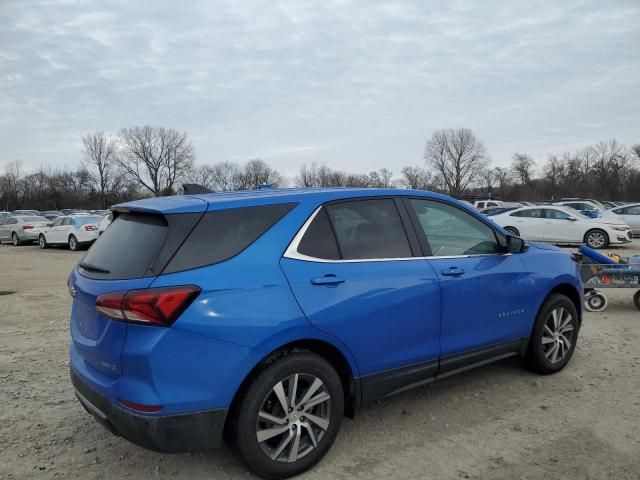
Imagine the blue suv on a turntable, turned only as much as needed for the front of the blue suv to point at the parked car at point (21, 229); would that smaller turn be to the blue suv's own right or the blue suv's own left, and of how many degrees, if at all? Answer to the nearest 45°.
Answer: approximately 90° to the blue suv's own left

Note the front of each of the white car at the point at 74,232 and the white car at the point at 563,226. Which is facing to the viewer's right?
the white car at the point at 563,226

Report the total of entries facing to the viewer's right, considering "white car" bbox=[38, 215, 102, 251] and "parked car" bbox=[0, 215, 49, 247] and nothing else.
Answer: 0

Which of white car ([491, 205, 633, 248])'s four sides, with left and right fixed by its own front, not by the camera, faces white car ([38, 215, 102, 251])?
back

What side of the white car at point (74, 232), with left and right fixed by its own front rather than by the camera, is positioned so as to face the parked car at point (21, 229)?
front

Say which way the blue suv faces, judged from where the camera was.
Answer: facing away from the viewer and to the right of the viewer

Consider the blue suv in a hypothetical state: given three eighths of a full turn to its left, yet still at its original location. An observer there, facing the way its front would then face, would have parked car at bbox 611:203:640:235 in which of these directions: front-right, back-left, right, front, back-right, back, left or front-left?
back-right

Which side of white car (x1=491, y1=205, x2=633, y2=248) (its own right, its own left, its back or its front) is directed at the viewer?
right

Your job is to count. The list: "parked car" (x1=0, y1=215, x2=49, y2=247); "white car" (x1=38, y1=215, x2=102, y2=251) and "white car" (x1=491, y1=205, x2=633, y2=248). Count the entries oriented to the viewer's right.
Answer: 1

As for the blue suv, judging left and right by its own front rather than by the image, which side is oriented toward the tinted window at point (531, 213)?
front

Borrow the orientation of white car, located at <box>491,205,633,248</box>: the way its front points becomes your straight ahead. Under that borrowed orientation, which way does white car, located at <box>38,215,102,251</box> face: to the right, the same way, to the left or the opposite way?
the opposite way

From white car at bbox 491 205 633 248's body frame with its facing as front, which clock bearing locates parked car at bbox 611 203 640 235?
The parked car is roughly at 10 o'clock from the white car.

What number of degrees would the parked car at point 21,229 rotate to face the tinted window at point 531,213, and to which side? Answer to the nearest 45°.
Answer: approximately 180°

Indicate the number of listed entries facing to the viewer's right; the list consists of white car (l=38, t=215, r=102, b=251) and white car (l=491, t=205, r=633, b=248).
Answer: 1

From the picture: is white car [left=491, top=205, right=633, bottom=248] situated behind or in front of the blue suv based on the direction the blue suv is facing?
in front

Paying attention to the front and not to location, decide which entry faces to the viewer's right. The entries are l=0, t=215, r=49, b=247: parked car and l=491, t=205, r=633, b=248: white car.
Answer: the white car

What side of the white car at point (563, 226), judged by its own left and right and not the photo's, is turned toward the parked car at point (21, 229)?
back

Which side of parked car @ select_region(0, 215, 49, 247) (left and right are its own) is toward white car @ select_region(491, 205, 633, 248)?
back

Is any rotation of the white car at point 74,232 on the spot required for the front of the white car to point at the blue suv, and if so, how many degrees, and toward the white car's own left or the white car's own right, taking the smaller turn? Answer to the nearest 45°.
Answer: approximately 135° to the white car's own left

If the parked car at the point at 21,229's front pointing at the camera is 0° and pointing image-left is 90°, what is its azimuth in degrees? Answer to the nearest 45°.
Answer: approximately 135°

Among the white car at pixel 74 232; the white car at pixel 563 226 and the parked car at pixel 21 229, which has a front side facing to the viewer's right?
the white car at pixel 563 226
